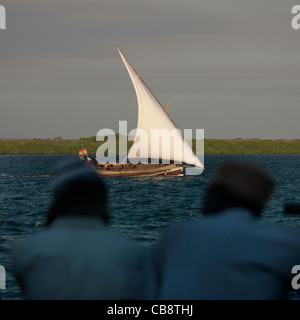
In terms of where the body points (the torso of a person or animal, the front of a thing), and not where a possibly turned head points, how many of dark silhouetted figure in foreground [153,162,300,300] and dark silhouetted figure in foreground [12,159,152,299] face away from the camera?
2

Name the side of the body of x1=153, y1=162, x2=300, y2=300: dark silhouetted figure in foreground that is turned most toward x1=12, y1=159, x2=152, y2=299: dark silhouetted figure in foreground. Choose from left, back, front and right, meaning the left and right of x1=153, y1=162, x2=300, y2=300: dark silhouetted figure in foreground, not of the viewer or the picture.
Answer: left

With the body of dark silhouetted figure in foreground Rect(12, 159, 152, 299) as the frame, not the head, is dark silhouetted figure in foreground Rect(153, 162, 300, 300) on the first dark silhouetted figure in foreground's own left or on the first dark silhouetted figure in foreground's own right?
on the first dark silhouetted figure in foreground's own right

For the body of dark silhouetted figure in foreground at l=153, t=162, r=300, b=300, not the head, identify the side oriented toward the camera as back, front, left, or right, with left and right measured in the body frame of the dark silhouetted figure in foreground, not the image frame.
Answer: back

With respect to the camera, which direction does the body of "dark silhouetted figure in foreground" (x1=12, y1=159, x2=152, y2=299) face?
away from the camera
